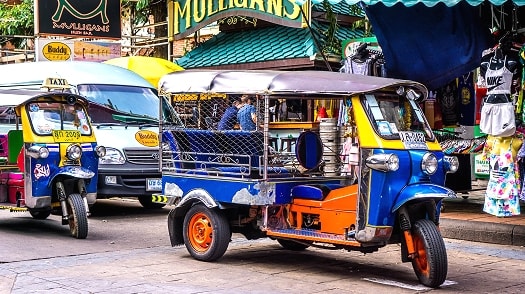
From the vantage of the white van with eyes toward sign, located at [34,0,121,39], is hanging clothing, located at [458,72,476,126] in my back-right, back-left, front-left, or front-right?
back-right

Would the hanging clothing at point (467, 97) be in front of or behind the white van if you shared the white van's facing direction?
in front

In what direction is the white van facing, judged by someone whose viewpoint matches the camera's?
facing the viewer and to the right of the viewer

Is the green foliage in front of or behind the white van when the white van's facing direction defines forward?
behind

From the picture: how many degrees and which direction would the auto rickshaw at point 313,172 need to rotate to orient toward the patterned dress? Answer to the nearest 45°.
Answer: approximately 90° to its left

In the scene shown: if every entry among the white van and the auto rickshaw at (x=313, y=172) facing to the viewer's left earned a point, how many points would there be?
0

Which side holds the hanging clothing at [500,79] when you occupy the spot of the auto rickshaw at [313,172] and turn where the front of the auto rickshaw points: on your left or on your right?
on your left

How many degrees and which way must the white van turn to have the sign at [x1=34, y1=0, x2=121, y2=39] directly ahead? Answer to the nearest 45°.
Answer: approximately 135° to its left
